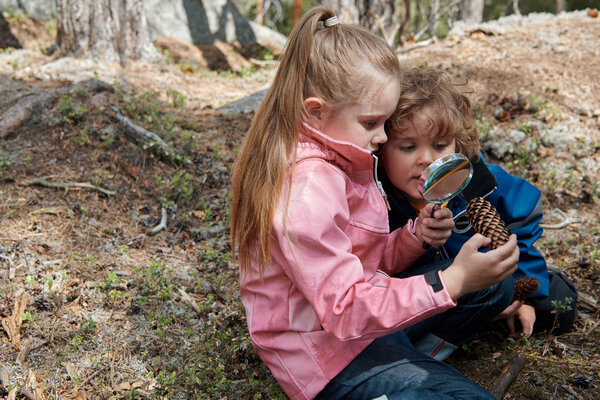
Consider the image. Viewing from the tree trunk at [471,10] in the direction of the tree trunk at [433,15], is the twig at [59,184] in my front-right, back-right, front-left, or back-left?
front-left

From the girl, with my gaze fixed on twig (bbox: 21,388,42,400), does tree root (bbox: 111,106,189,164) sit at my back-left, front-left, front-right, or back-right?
front-right

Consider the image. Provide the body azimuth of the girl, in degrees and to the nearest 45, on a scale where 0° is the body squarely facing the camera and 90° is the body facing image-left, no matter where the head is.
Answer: approximately 270°

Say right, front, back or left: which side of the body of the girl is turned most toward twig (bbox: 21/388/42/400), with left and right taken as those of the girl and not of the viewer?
back

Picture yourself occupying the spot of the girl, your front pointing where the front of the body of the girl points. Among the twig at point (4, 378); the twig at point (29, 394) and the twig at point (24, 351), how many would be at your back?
3

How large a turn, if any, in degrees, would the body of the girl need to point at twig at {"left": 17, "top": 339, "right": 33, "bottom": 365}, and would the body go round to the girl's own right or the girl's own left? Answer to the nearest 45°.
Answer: approximately 180°

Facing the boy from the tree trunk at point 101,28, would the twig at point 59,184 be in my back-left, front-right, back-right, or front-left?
front-right

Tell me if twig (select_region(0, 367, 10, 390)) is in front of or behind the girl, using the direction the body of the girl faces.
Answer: behind

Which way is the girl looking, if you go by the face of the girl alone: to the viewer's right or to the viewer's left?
to the viewer's right
